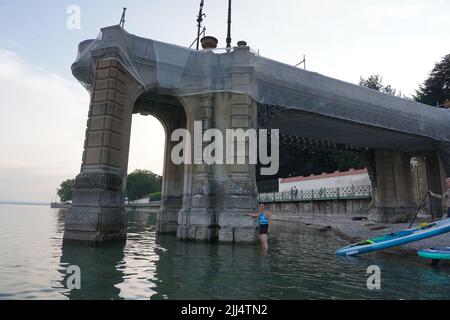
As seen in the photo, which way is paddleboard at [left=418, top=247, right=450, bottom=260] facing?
to the viewer's left

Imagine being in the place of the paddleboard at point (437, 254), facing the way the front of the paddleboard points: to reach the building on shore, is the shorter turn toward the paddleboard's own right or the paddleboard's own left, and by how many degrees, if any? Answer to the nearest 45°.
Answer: approximately 90° to the paddleboard's own right

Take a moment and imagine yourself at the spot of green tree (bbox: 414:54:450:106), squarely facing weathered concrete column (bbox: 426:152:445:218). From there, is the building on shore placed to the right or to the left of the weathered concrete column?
right

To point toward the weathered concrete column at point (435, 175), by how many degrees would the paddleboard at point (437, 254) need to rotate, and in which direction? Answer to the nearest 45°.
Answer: approximately 90° to its right

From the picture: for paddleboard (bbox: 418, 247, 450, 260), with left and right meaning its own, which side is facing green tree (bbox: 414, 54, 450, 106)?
right
